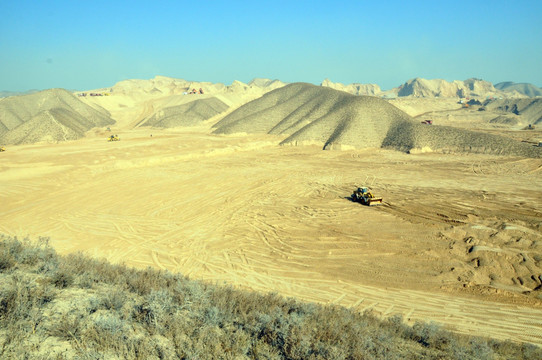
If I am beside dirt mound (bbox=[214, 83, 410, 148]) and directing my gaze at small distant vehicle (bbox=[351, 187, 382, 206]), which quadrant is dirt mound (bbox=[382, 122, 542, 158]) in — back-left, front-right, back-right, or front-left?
front-left

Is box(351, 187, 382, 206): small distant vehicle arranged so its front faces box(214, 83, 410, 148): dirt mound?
no

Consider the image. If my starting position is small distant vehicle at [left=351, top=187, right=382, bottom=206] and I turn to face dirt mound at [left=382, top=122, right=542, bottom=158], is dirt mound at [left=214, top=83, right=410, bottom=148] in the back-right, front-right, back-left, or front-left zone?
front-left

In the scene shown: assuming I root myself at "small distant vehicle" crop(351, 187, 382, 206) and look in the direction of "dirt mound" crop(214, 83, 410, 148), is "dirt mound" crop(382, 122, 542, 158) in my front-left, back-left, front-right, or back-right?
front-right

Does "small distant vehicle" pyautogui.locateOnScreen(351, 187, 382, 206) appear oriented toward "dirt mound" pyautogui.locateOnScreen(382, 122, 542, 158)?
no
